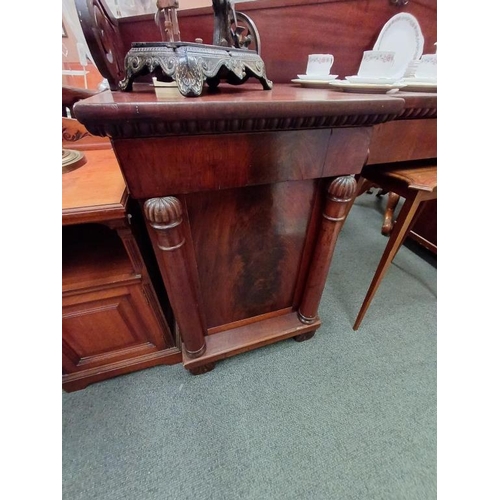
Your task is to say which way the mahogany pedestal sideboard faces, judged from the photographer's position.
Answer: facing the viewer and to the right of the viewer

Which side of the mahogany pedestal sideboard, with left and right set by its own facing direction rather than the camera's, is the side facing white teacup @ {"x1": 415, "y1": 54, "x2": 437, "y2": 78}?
left

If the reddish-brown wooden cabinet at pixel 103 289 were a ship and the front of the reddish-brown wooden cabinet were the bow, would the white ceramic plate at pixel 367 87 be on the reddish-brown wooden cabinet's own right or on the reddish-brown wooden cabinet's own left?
on the reddish-brown wooden cabinet's own left

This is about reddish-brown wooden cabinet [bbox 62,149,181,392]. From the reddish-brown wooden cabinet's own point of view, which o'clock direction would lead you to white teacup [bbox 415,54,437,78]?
The white teacup is roughly at 9 o'clock from the reddish-brown wooden cabinet.

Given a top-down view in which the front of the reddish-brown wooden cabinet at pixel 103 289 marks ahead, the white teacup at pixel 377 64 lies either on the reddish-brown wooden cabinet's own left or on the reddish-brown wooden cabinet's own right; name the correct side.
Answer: on the reddish-brown wooden cabinet's own left

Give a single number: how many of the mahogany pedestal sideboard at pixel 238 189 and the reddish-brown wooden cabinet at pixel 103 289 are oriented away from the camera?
0
